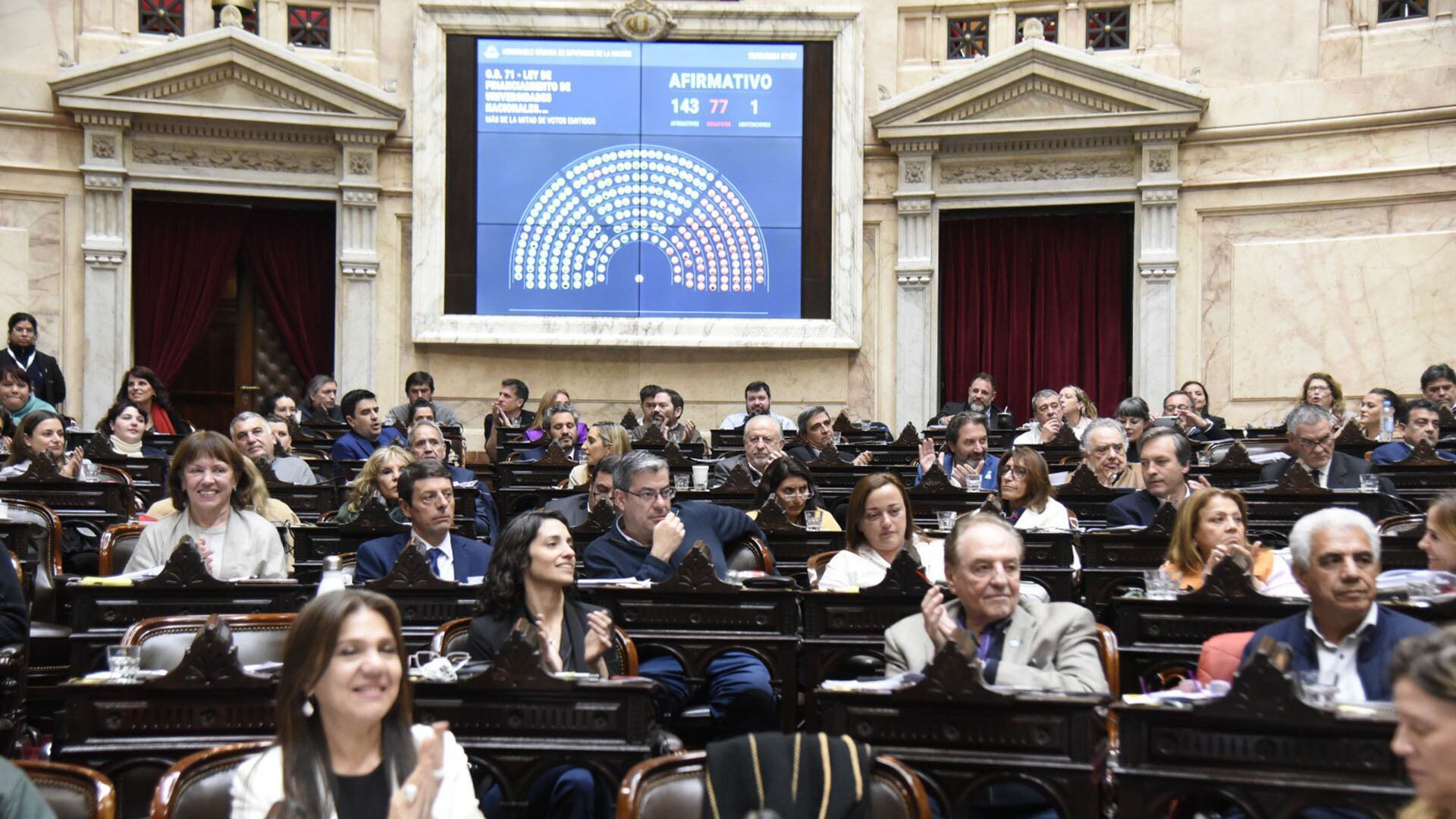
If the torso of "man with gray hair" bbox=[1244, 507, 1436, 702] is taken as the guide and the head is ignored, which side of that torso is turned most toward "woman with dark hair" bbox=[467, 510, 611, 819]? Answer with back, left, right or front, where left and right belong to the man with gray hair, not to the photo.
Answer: right

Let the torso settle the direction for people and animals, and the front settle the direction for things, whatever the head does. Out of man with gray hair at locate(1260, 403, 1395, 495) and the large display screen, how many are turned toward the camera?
2

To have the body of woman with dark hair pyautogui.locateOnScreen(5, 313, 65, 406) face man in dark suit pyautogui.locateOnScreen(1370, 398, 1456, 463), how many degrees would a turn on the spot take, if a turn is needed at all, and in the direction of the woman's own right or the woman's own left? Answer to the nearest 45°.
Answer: approximately 45° to the woman's own left

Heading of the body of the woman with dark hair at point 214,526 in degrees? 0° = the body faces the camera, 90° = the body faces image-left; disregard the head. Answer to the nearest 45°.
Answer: approximately 0°

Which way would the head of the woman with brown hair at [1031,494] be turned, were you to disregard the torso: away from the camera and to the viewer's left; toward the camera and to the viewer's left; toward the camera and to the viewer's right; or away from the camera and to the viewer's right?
toward the camera and to the viewer's left

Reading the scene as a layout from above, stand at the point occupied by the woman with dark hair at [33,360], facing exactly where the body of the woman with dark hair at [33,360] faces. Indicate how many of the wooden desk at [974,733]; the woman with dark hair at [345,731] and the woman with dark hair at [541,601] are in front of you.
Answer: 3

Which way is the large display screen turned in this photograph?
toward the camera

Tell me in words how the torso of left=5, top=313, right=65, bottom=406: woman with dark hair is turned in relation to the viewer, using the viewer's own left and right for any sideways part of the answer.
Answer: facing the viewer

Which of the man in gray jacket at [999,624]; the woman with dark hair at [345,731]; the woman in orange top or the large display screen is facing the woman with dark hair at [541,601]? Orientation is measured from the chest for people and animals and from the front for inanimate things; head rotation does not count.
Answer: the large display screen

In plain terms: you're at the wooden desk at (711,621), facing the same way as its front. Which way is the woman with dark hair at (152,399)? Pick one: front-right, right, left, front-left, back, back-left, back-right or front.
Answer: back-right

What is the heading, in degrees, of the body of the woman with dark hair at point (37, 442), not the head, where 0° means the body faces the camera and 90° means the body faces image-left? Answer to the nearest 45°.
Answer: approximately 315°

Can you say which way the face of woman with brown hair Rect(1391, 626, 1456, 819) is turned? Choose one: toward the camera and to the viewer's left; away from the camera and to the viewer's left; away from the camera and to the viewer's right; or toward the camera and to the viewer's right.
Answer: toward the camera and to the viewer's left

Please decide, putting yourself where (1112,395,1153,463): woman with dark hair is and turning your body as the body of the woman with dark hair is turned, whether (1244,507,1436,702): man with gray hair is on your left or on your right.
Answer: on your left

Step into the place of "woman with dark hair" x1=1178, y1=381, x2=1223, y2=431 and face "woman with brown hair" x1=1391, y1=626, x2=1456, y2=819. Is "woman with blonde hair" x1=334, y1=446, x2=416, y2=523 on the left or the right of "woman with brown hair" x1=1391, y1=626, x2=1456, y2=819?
right

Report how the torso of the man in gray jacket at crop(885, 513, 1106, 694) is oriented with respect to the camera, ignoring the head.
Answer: toward the camera
